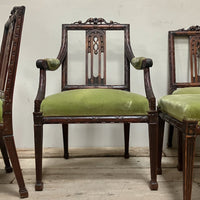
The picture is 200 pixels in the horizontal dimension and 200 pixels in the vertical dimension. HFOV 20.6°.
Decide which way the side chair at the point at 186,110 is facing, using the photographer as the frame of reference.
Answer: facing the viewer and to the left of the viewer
